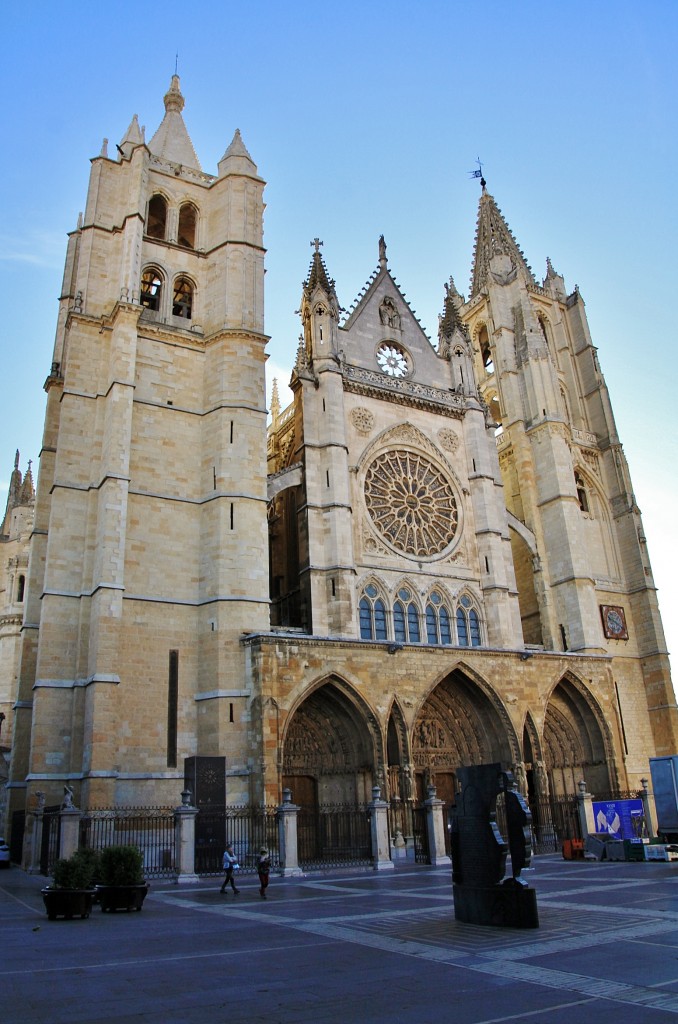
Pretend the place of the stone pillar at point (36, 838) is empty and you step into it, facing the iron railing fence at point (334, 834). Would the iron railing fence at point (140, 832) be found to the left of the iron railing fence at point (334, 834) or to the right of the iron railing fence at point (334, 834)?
right

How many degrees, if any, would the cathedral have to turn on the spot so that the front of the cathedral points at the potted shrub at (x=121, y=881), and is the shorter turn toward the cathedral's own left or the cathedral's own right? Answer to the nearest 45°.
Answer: approximately 45° to the cathedral's own right

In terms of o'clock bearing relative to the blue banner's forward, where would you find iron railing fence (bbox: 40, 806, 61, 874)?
The iron railing fence is roughly at 2 o'clock from the blue banner.

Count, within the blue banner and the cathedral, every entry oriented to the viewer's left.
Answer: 0
